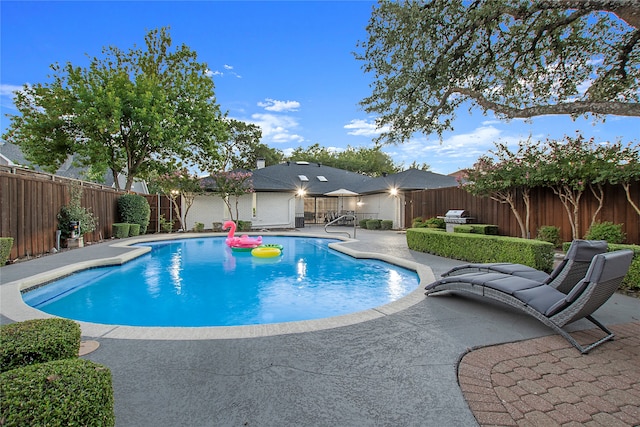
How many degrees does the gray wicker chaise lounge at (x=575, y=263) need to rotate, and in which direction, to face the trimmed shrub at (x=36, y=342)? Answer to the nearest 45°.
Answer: approximately 90° to its left

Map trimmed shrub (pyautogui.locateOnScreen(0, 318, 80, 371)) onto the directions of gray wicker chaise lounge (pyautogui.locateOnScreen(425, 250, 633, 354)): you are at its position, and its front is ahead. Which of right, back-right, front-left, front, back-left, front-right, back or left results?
left

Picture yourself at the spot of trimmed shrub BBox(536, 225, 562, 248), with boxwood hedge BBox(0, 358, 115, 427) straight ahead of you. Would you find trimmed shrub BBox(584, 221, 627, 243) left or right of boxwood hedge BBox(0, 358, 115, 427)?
left

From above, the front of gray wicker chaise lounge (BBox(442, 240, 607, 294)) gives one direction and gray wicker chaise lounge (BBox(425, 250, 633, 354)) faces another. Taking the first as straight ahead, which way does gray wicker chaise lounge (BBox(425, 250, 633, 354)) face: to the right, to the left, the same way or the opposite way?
the same way

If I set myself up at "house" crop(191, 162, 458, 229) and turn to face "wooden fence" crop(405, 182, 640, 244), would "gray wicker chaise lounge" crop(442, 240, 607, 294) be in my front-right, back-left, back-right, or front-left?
front-right

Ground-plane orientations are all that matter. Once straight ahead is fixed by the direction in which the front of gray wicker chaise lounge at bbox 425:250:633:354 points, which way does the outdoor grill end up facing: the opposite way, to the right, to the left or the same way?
to the left

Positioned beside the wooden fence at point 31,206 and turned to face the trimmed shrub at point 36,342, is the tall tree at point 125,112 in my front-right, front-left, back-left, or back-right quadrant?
back-left

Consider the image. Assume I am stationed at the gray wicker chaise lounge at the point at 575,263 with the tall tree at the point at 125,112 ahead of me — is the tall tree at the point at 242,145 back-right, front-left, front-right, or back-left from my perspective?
front-right

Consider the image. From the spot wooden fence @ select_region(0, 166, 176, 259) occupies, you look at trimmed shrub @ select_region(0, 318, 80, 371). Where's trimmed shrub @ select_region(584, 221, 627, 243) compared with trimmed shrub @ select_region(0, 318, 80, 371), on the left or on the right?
left

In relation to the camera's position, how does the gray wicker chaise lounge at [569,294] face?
facing away from the viewer and to the left of the viewer

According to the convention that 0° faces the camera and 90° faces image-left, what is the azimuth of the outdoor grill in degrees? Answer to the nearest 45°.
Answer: approximately 45°

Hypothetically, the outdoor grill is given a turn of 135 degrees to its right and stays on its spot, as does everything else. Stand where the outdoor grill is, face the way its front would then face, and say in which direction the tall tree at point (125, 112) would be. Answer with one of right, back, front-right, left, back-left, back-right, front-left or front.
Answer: left

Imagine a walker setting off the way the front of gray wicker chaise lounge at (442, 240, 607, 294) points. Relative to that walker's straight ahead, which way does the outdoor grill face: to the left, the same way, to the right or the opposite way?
to the left

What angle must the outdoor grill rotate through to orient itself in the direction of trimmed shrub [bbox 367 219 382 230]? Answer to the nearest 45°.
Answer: approximately 90° to its right

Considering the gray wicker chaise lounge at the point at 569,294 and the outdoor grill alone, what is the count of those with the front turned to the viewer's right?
0
